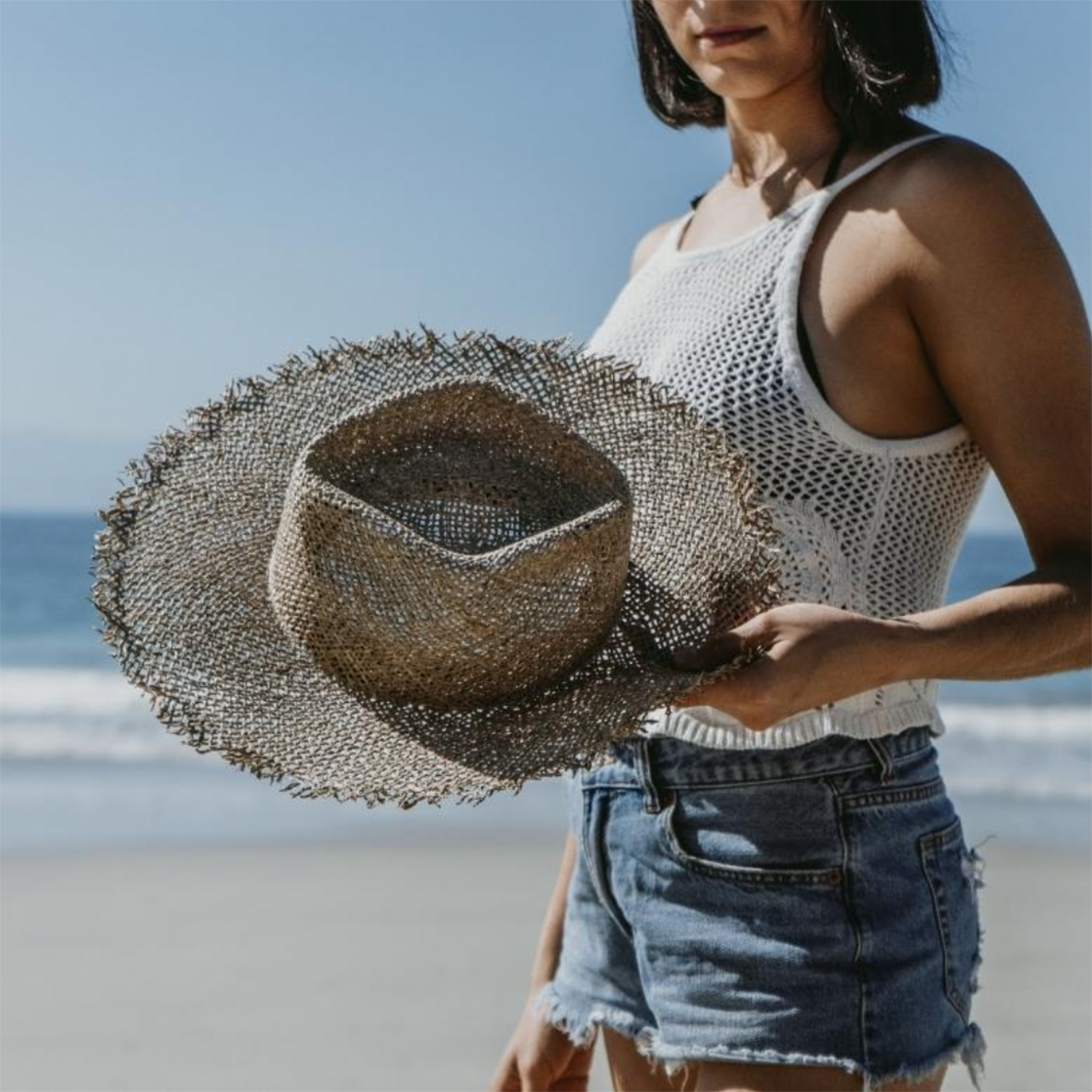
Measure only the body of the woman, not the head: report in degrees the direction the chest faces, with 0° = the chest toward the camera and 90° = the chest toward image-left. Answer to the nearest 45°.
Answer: approximately 45°
